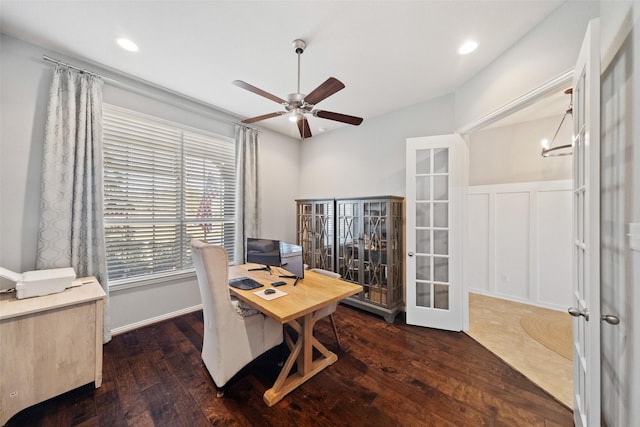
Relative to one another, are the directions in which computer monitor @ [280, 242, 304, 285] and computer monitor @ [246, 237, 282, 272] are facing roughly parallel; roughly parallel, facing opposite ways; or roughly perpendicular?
roughly parallel

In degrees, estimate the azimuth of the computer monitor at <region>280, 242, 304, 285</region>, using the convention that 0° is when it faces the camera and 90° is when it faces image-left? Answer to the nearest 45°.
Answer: approximately 45°

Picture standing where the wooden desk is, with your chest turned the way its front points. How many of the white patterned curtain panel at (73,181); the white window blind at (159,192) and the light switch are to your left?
1

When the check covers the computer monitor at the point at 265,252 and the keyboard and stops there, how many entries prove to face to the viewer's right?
0

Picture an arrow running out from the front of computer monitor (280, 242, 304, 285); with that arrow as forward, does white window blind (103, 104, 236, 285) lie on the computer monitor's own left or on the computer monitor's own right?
on the computer monitor's own right

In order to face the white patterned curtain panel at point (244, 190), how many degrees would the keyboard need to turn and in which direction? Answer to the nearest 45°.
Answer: approximately 135° to its right

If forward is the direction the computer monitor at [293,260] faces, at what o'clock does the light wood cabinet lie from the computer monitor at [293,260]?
The light wood cabinet is roughly at 1 o'clock from the computer monitor.

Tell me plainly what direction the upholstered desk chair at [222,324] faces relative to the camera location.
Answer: facing away from the viewer and to the right of the viewer

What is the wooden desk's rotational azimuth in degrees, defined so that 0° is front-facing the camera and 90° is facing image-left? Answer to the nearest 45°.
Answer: approximately 45°

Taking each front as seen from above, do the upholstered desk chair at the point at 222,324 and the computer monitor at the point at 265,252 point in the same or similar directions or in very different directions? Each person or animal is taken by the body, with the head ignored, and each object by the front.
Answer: very different directions

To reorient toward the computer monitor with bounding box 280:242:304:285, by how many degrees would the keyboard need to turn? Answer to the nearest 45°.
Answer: approximately 135° to its left

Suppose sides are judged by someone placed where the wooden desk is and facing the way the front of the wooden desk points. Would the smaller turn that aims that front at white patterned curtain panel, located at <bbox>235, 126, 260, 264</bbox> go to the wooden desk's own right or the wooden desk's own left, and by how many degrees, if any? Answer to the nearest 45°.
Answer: approximately 90° to the wooden desk's own right

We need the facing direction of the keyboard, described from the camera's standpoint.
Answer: facing the viewer and to the left of the viewer

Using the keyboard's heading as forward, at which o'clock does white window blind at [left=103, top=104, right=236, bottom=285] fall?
The white window blind is roughly at 3 o'clock from the keyboard.

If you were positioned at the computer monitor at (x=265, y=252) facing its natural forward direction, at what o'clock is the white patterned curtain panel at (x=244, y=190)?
The white patterned curtain panel is roughly at 4 o'clock from the computer monitor.

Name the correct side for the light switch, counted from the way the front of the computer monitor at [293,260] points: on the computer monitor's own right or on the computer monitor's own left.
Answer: on the computer monitor's own left

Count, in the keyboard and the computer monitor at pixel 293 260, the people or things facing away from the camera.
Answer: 0
